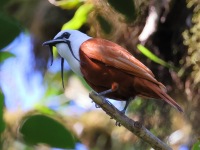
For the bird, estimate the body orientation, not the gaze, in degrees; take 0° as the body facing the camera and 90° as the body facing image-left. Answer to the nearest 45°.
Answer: approximately 90°

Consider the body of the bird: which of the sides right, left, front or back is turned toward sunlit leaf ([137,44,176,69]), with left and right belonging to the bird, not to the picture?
right

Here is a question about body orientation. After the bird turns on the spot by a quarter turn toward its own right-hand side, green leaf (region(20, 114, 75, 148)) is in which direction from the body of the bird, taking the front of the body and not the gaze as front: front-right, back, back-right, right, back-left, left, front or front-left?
back
